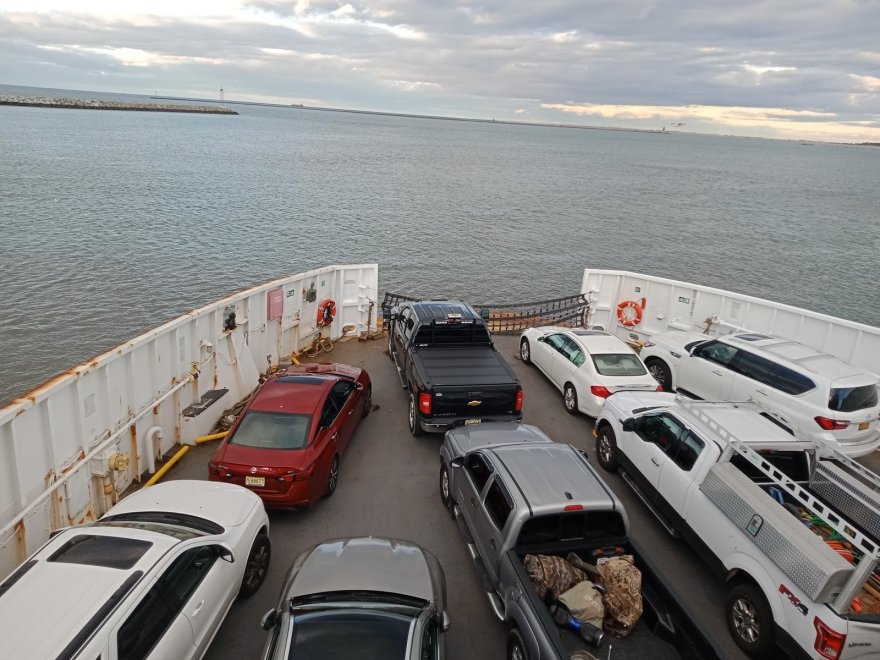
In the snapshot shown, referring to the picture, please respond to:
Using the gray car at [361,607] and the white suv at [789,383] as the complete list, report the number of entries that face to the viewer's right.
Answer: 0

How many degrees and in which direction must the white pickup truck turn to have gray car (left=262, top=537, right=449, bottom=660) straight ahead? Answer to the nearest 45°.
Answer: approximately 90° to its left

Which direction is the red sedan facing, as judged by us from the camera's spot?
facing away from the viewer and to the right of the viewer

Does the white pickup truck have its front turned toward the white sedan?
yes

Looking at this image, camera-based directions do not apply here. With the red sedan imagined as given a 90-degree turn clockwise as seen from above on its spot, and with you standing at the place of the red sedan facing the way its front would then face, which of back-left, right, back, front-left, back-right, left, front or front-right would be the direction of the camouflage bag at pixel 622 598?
front

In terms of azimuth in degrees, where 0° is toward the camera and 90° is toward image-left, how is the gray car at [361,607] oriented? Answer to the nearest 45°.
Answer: approximately 180°

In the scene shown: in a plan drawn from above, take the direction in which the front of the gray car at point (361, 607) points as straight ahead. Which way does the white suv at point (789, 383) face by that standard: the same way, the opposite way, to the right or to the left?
the same way

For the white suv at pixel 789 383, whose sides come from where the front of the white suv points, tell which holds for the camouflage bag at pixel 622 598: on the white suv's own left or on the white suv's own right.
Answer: on the white suv's own left

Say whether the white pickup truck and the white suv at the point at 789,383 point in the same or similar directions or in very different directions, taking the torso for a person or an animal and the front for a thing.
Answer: same or similar directions

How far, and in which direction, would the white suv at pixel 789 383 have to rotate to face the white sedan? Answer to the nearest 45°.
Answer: approximately 45° to its left

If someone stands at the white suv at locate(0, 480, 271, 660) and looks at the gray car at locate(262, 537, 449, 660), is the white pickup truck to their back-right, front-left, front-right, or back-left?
front-left

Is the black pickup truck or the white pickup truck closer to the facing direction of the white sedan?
the black pickup truck

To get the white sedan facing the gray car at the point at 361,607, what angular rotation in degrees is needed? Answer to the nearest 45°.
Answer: approximately 135° to its left

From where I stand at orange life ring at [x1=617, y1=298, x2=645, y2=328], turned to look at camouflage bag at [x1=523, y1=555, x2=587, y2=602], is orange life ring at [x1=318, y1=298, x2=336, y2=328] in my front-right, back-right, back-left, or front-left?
front-right

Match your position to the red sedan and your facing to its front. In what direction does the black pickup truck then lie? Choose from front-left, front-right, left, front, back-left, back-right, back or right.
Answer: front

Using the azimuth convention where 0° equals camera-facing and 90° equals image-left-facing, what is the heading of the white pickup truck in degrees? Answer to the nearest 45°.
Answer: approximately 135°

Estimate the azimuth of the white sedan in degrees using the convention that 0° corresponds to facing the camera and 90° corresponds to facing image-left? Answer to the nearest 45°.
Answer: approximately 135°

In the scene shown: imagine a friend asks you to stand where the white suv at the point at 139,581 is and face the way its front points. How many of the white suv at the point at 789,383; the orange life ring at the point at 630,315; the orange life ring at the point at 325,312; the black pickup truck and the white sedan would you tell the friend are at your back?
0

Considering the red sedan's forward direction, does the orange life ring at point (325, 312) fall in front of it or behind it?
in front

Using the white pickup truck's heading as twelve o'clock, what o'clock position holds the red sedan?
The red sedan is roughly at 10 o'clock from the white pickup truck.

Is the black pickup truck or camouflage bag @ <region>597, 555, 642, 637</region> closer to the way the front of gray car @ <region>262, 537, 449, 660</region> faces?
the black pickup truck

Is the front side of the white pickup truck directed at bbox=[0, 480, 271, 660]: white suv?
no
